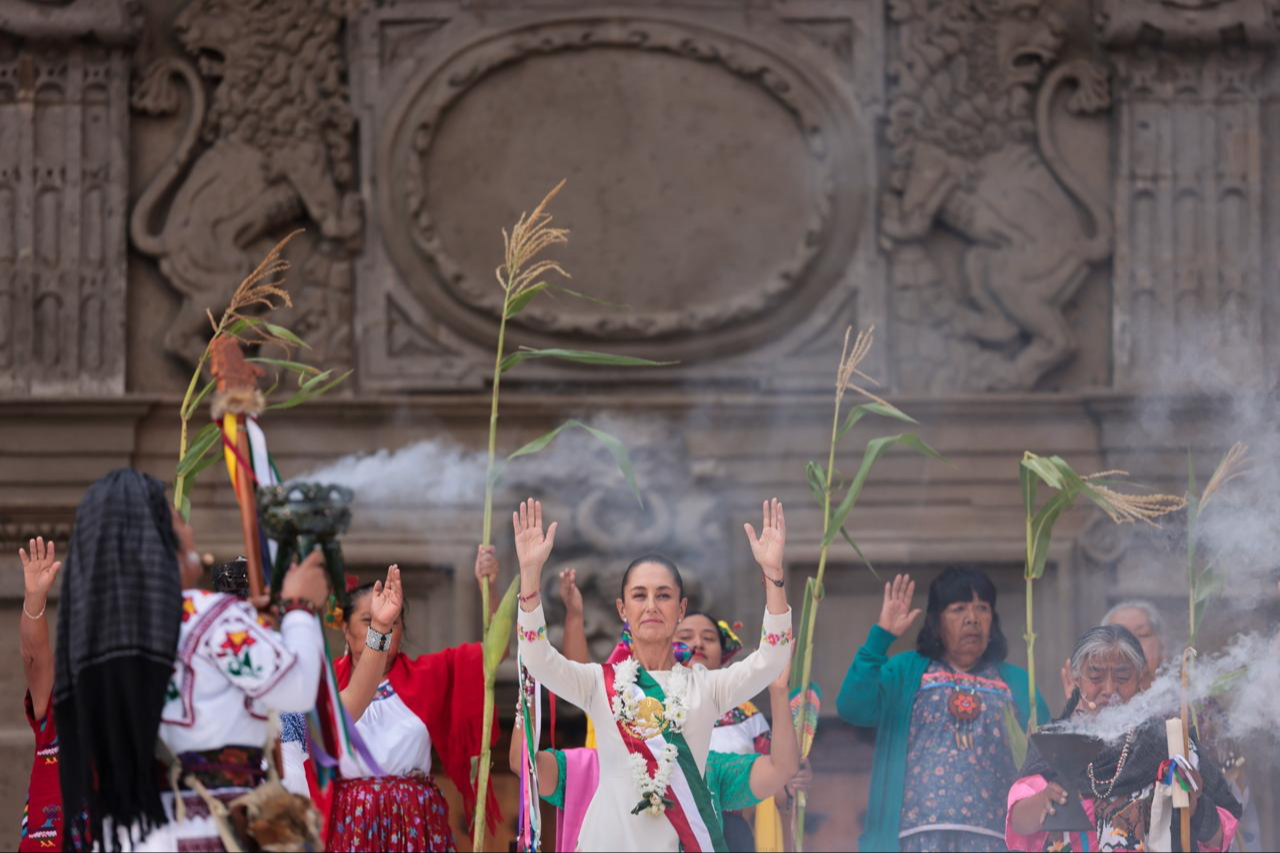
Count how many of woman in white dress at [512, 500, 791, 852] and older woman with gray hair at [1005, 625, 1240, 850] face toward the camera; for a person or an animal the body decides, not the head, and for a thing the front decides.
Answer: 2

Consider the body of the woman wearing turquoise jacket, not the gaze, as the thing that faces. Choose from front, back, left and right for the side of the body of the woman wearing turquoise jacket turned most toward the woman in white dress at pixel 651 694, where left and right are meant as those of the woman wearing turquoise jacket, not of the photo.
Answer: right

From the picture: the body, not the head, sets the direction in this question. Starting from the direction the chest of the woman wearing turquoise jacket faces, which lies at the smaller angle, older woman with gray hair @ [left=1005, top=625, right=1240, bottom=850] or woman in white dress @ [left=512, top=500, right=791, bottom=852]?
the older woman with gray hair

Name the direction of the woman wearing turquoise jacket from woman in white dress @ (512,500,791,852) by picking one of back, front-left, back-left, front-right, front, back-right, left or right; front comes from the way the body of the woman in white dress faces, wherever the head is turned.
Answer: back-left

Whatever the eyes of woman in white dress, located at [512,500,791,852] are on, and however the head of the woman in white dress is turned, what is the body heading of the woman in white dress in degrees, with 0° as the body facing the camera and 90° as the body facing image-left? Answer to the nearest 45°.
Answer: approximately 0°

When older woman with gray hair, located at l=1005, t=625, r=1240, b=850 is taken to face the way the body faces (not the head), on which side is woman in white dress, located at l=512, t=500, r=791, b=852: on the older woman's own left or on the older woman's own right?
on the older woman's own right

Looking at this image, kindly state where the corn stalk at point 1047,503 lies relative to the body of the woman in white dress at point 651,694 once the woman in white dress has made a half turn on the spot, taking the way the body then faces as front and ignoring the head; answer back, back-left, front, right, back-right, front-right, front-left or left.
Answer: front-right
